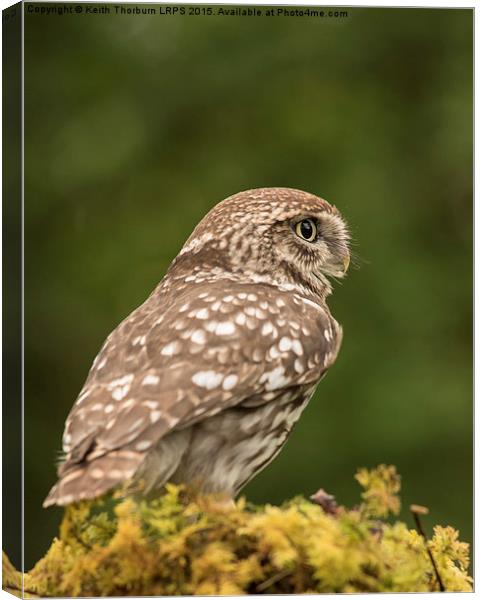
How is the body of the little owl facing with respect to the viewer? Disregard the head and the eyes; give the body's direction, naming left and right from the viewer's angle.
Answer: facing to the right of the viewer
